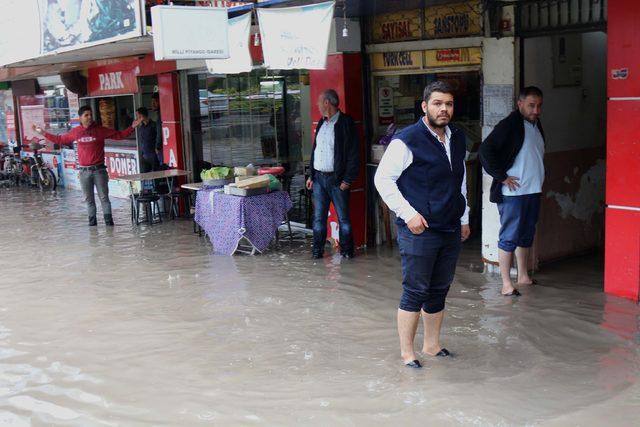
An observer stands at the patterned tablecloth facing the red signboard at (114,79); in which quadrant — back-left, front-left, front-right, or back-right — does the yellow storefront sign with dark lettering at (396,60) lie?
back-right

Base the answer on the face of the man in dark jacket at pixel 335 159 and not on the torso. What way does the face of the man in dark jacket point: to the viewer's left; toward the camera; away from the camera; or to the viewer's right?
to the viewer's left

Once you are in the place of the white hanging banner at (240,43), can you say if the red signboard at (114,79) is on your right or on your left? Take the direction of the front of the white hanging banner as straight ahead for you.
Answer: on your right

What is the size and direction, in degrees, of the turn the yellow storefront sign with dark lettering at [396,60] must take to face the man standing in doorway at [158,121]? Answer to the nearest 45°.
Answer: approximately 135° to its right

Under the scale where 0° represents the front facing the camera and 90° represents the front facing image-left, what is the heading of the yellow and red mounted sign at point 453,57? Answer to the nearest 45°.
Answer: approximately 0°

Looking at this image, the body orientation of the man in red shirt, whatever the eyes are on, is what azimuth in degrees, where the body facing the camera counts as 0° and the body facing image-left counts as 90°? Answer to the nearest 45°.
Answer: approximately 0°

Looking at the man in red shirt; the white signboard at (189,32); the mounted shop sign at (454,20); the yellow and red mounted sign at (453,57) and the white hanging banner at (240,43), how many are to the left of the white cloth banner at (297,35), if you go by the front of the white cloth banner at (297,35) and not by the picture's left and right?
2

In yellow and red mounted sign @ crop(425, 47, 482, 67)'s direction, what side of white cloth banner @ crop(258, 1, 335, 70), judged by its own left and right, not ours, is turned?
left

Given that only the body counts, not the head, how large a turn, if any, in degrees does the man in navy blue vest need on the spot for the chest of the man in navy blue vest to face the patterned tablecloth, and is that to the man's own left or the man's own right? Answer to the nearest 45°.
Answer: approximately 180°
